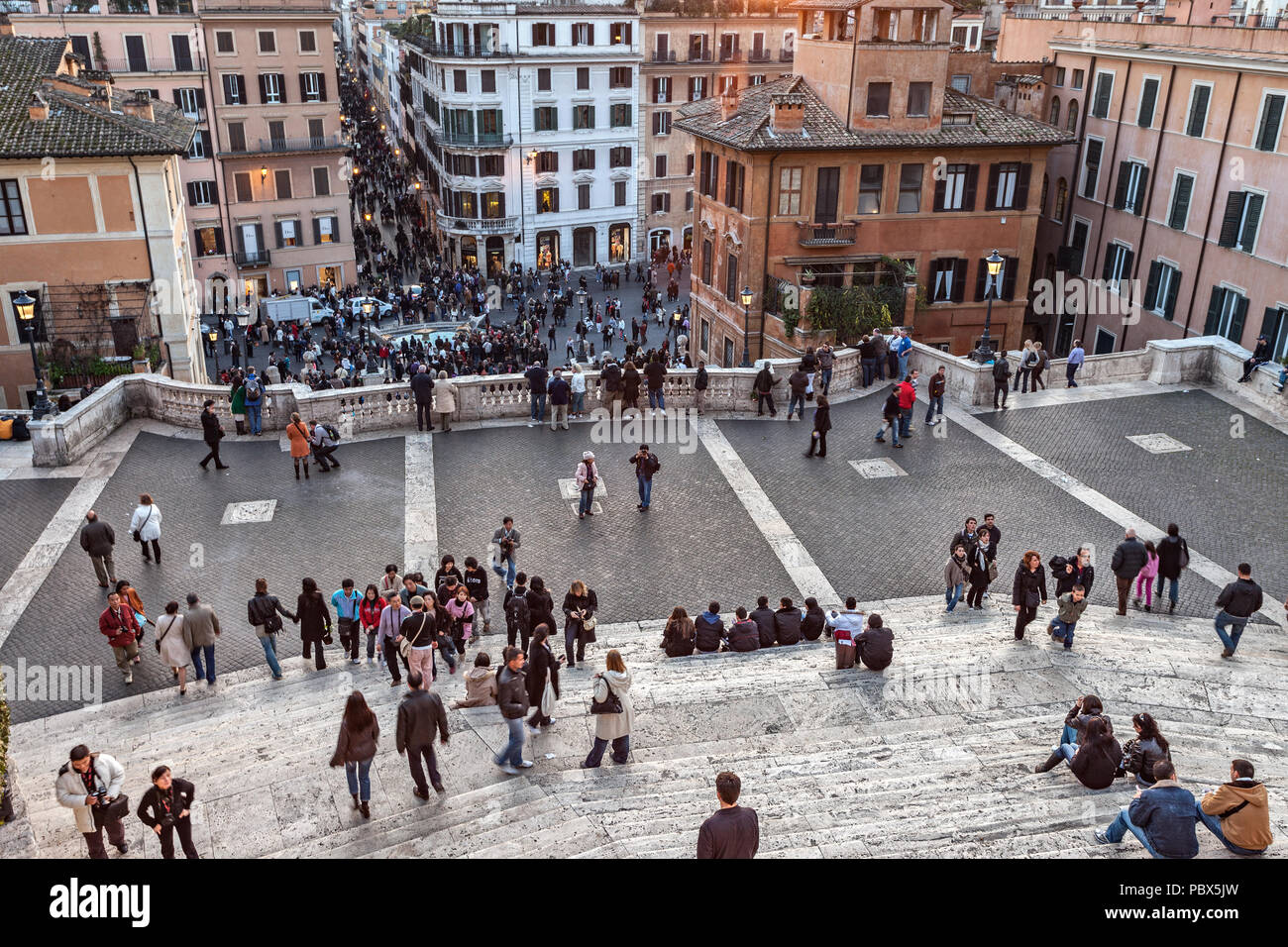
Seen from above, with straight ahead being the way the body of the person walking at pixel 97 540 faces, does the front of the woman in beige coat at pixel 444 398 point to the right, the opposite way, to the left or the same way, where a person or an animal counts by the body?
the same way

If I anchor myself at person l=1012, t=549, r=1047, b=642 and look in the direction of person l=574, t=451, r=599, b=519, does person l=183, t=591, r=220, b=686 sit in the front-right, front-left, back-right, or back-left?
front-left

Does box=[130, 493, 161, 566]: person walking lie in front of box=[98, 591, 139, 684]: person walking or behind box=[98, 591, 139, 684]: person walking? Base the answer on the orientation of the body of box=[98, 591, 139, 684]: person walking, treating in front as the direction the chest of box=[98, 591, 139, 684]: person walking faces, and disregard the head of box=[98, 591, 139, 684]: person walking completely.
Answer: behind

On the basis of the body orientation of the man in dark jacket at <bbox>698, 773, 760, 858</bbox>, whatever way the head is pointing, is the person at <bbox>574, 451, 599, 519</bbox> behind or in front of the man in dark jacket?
in front

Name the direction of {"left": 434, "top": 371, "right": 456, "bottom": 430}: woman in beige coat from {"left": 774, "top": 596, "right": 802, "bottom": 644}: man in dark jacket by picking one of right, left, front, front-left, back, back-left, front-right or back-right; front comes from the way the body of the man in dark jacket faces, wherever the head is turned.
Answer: front-left

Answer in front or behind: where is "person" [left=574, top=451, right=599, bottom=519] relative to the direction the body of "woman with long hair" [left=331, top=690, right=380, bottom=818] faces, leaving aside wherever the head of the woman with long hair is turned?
in front

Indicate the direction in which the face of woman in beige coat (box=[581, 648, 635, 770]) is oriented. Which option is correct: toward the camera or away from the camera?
away from the camera

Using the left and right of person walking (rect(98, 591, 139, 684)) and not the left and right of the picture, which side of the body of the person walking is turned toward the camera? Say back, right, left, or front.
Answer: front

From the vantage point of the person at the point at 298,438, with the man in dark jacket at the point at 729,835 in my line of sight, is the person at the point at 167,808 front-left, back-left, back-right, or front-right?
front-right

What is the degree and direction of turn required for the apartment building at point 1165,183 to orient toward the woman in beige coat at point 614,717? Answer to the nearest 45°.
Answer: approximately 45° to its left

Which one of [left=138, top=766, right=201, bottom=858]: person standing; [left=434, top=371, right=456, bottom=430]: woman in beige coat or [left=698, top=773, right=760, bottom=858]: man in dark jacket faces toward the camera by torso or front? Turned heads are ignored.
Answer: the person standing

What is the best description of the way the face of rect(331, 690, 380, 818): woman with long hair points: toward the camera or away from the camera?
away from the camera

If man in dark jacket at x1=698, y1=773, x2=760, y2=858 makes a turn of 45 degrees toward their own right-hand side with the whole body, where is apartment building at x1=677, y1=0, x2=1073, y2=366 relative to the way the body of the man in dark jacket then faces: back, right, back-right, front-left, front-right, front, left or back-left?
front-left

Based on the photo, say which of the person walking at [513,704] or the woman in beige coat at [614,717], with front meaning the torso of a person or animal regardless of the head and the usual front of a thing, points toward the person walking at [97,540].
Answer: the woman in beige coat

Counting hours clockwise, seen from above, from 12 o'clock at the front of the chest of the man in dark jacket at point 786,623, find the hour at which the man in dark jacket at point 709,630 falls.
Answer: the man in dark jacket at point 709,630 is roughly at 8 o'clock from the man in dark jacket at point 786,623.

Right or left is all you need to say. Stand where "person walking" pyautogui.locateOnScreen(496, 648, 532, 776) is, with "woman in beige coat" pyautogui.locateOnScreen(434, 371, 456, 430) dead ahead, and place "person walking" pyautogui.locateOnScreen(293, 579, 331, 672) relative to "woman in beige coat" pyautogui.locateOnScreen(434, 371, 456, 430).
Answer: left
